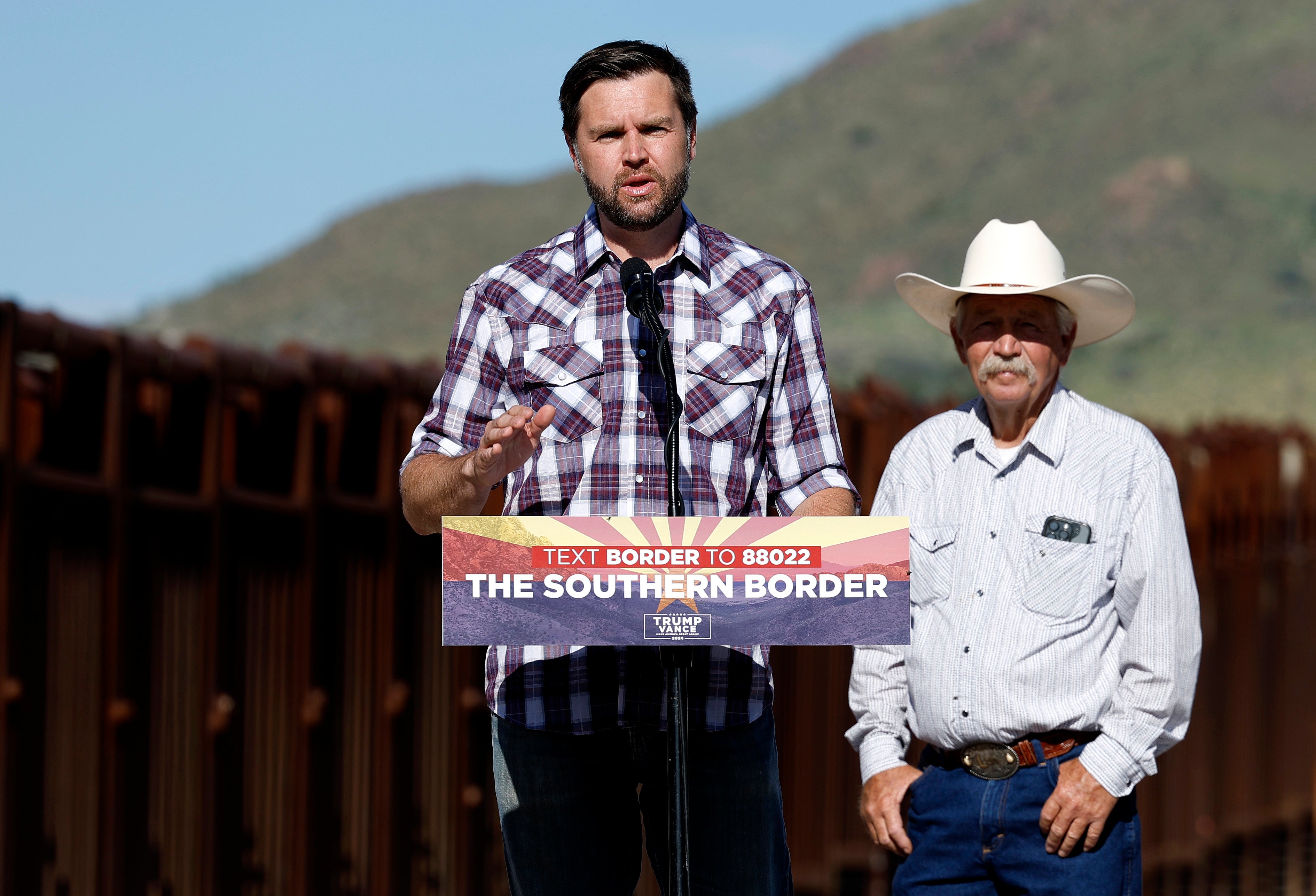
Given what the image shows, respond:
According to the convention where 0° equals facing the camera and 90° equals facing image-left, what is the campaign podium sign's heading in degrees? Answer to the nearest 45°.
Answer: approximately 0°

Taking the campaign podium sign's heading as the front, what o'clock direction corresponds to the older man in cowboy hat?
The older man in cowboy hat is roughly at 7 o'clock from the campaign podium sign.

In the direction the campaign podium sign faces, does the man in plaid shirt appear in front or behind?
behind

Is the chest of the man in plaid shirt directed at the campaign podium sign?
yes

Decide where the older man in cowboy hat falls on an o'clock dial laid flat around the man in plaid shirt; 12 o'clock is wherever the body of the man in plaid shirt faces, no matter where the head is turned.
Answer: The older man in cowboy hat is roughly at 8 o'clock from the man in plaid shirt.

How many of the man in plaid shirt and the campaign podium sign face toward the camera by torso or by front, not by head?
2
